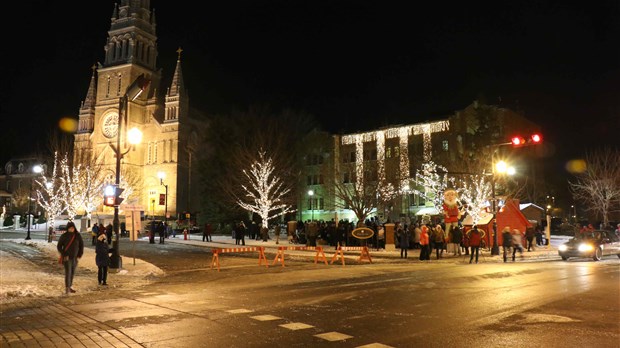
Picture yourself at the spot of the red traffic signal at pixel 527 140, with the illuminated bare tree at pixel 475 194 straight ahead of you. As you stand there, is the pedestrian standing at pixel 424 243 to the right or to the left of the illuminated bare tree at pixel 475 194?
left

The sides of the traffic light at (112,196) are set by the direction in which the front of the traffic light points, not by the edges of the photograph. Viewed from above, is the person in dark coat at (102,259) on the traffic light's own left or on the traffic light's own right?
on the traffic light's own right
